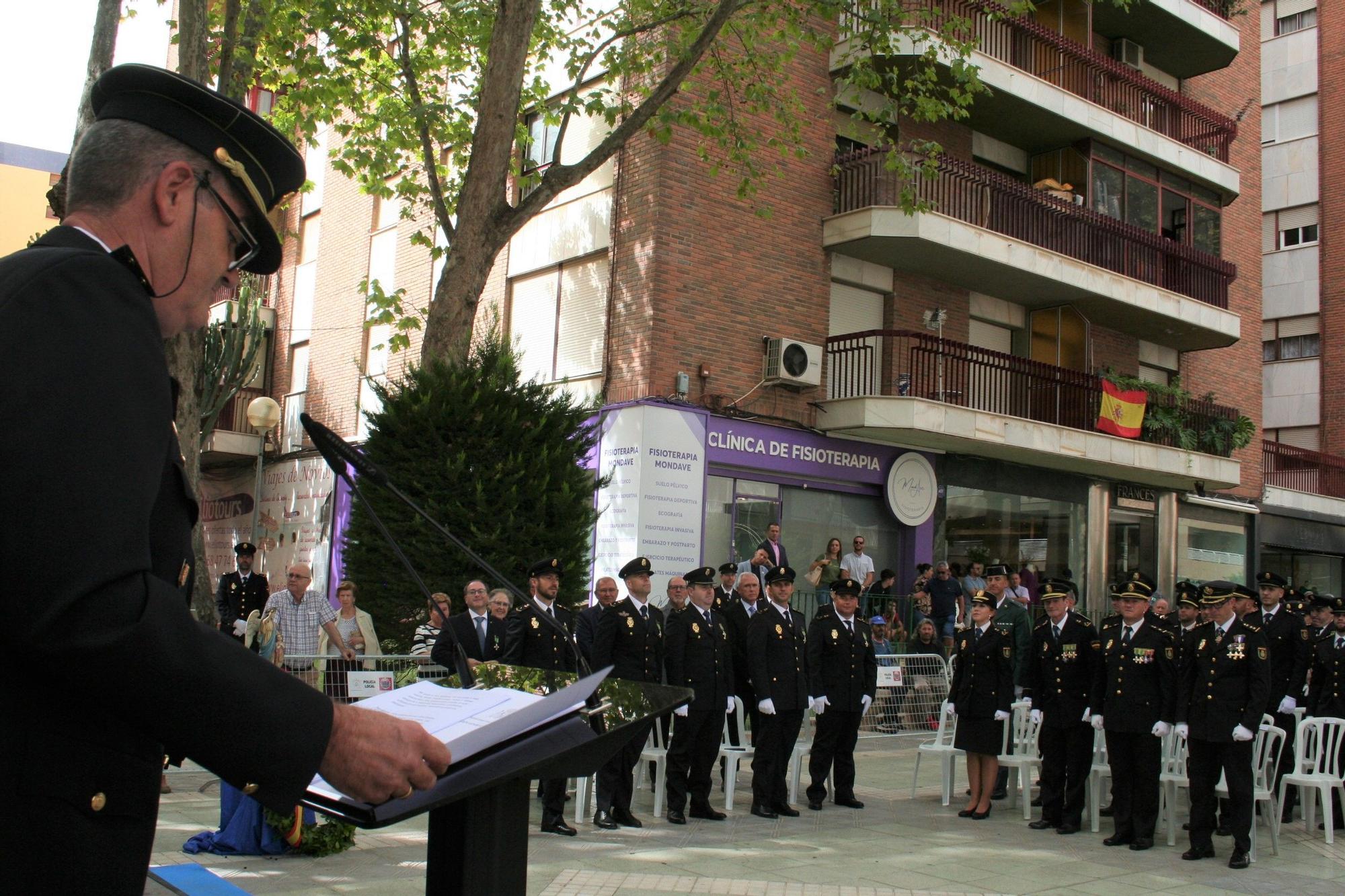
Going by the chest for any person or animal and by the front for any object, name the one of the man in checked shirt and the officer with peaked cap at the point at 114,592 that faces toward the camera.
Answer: the man in checked shirt

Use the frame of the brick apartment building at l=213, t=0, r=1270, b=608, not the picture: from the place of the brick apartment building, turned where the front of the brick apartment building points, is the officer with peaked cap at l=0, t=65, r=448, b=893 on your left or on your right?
on your right

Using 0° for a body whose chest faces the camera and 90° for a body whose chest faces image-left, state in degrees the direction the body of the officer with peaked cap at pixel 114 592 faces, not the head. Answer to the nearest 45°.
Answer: approximately 270°

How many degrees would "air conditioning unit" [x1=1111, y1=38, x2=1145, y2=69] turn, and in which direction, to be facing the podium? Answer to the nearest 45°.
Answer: approximately 45° to its right

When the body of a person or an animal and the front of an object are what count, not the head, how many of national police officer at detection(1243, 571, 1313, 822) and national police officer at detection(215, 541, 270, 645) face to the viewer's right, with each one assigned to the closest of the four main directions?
0

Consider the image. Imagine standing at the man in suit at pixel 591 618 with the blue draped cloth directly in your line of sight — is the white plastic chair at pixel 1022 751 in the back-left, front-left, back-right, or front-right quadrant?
back-left

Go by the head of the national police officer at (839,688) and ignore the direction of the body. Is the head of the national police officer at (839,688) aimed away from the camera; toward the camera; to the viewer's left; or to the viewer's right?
toward the camera

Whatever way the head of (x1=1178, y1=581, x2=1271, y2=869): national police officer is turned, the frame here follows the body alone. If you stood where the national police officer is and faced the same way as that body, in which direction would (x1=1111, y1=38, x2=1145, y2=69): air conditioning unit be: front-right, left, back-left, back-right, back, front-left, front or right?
back-right

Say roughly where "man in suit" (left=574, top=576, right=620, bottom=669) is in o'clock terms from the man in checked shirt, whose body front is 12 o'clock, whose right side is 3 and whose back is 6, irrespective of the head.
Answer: The man in suit is roughly at 10 o'clock from the man in checked shirt.
